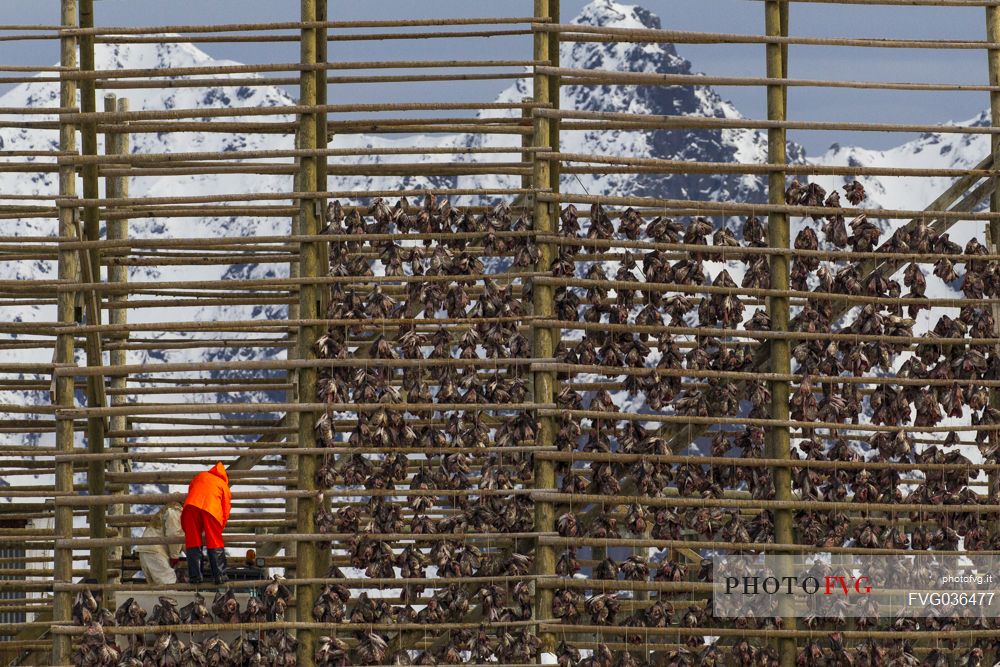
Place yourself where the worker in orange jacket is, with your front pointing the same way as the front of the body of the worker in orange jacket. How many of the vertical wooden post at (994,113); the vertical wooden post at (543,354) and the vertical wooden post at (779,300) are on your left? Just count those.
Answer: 0

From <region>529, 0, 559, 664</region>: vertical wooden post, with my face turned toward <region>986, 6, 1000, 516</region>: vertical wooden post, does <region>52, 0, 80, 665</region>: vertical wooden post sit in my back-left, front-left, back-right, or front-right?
back-left

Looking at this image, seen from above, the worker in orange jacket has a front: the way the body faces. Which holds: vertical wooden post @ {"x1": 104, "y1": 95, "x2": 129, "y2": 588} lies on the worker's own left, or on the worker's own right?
on the worker's own left

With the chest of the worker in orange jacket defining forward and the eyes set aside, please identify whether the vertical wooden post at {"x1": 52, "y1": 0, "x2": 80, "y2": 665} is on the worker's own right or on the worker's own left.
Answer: on the worker's own left

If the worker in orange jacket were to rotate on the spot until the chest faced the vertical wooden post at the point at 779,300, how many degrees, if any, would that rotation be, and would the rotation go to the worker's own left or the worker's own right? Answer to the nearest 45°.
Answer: approximately 45° to the worker's own right

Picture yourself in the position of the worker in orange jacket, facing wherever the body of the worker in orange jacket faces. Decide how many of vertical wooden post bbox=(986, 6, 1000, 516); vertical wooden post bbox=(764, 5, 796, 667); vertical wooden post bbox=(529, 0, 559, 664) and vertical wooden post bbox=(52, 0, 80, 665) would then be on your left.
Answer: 1

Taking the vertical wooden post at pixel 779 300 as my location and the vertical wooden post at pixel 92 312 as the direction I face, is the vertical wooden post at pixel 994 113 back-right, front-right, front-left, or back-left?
back-right

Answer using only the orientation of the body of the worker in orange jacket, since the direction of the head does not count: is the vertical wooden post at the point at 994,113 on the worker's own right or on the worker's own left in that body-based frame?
on the worker's own right

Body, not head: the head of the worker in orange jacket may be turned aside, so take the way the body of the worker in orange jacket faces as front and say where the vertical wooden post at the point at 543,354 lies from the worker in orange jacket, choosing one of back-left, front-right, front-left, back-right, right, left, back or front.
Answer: front-right

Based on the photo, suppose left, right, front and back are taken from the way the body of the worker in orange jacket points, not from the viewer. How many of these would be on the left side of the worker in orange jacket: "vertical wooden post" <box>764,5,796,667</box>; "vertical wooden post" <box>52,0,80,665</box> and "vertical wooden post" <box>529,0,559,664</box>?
1
